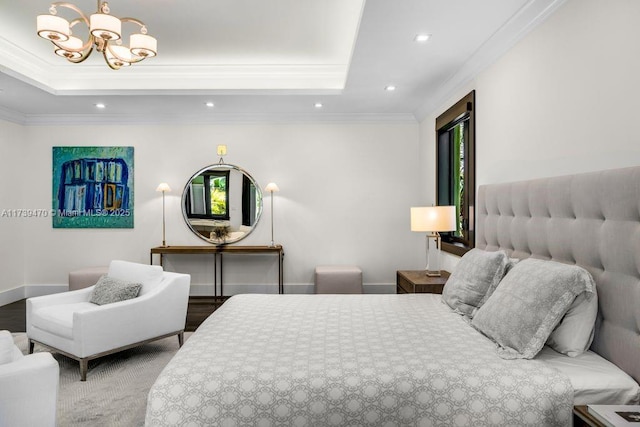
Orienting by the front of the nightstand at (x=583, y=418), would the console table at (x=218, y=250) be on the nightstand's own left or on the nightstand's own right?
on the nightstand's own right

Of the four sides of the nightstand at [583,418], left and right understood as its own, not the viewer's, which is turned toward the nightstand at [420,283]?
right

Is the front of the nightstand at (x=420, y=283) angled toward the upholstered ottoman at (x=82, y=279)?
yes

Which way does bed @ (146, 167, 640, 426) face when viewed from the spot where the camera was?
facing to the left of the viewer

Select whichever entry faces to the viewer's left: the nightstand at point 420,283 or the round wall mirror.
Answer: the nightstand

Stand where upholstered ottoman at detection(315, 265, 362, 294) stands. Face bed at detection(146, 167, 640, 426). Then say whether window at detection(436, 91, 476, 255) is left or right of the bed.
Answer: left

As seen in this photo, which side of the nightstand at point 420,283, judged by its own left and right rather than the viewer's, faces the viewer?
left

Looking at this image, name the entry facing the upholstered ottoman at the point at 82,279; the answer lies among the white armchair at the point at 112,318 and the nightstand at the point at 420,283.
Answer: the nightstand

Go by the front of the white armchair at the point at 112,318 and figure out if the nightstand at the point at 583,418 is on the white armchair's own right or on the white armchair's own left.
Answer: on the white armchair's own left

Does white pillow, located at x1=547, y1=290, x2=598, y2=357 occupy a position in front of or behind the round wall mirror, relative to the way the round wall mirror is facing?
in front

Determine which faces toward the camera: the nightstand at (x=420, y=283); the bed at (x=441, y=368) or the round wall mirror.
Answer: the round wall mirror
